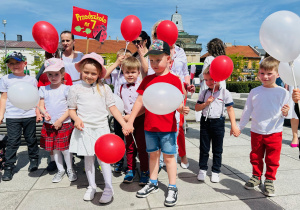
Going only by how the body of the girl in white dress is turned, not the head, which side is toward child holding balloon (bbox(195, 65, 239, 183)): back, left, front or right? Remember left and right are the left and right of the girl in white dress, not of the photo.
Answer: left

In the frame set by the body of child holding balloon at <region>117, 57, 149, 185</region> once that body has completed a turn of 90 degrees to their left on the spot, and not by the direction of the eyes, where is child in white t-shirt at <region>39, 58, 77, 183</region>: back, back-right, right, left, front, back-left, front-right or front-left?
back

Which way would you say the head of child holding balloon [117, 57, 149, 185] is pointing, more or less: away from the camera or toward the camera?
toward the camera

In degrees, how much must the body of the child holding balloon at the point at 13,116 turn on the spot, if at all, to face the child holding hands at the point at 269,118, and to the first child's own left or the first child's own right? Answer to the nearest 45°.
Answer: approximately 45° to the first child's own left

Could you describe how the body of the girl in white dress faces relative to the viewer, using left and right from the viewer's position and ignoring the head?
facing the viewer

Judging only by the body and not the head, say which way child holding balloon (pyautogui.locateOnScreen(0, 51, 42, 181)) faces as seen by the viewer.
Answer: toward the camera

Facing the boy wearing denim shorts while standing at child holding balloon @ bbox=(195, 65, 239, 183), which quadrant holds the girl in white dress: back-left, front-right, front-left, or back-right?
front-right

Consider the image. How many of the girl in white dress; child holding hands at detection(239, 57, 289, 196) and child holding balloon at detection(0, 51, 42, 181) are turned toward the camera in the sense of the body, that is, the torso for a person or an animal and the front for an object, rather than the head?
3

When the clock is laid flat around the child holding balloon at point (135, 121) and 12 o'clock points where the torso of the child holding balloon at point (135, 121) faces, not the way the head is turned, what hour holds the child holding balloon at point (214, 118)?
the child holding balloon at point (214, 118) is roughly at 9 o'clock from the child holding balloon at point (135, 121).

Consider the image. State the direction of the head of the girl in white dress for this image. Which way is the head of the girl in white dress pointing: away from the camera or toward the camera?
toward the camera

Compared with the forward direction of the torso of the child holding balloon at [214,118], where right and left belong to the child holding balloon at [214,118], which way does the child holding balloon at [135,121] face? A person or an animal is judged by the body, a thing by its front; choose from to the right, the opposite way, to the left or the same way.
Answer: the same way

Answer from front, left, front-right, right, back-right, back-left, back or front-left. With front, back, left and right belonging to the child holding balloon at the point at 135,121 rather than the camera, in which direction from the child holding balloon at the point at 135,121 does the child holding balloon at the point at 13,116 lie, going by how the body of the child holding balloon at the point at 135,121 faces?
right

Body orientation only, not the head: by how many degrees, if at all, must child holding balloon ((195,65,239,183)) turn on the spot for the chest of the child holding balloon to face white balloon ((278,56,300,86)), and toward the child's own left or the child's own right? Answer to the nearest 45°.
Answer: approximately 45° to the child's own left
